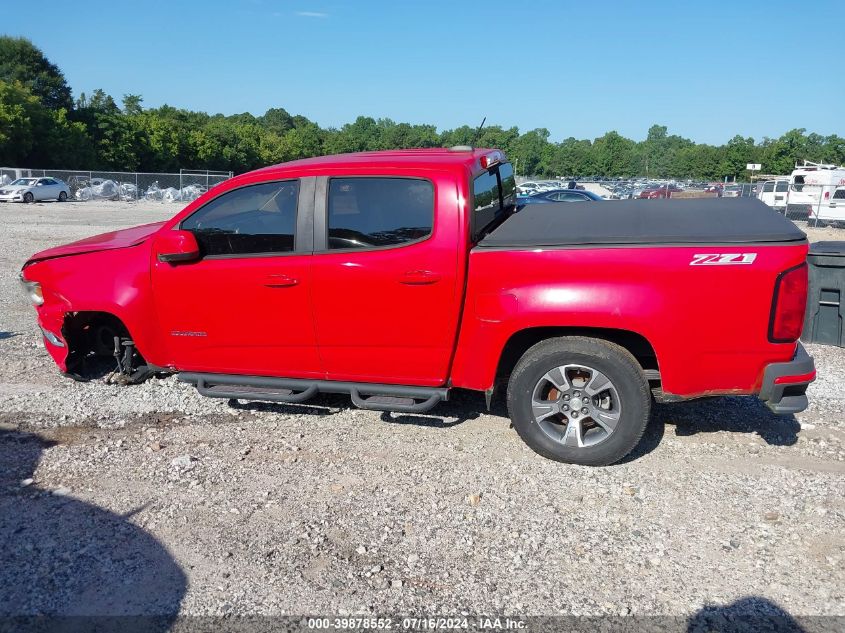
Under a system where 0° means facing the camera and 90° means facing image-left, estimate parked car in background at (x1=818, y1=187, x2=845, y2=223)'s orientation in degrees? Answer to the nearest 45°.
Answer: approximately 180°

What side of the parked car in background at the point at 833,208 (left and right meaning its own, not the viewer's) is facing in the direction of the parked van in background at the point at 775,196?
left

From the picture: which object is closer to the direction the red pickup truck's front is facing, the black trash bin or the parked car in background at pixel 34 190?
the parked car in background

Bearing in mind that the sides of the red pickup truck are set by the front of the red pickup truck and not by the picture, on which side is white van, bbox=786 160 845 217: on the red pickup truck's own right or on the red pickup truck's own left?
on the red pickup truck's own right

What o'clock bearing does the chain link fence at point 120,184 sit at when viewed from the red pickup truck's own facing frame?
The chain link fence is roughly at 2 o'clock from the red pickup truck.

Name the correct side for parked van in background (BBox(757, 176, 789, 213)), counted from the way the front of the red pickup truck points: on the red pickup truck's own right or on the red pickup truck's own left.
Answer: on the red pickup truck's own right

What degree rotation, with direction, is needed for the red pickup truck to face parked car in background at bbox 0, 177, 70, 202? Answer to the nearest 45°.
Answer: approximately 45° to its right

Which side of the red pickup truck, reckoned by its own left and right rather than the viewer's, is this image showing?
left
